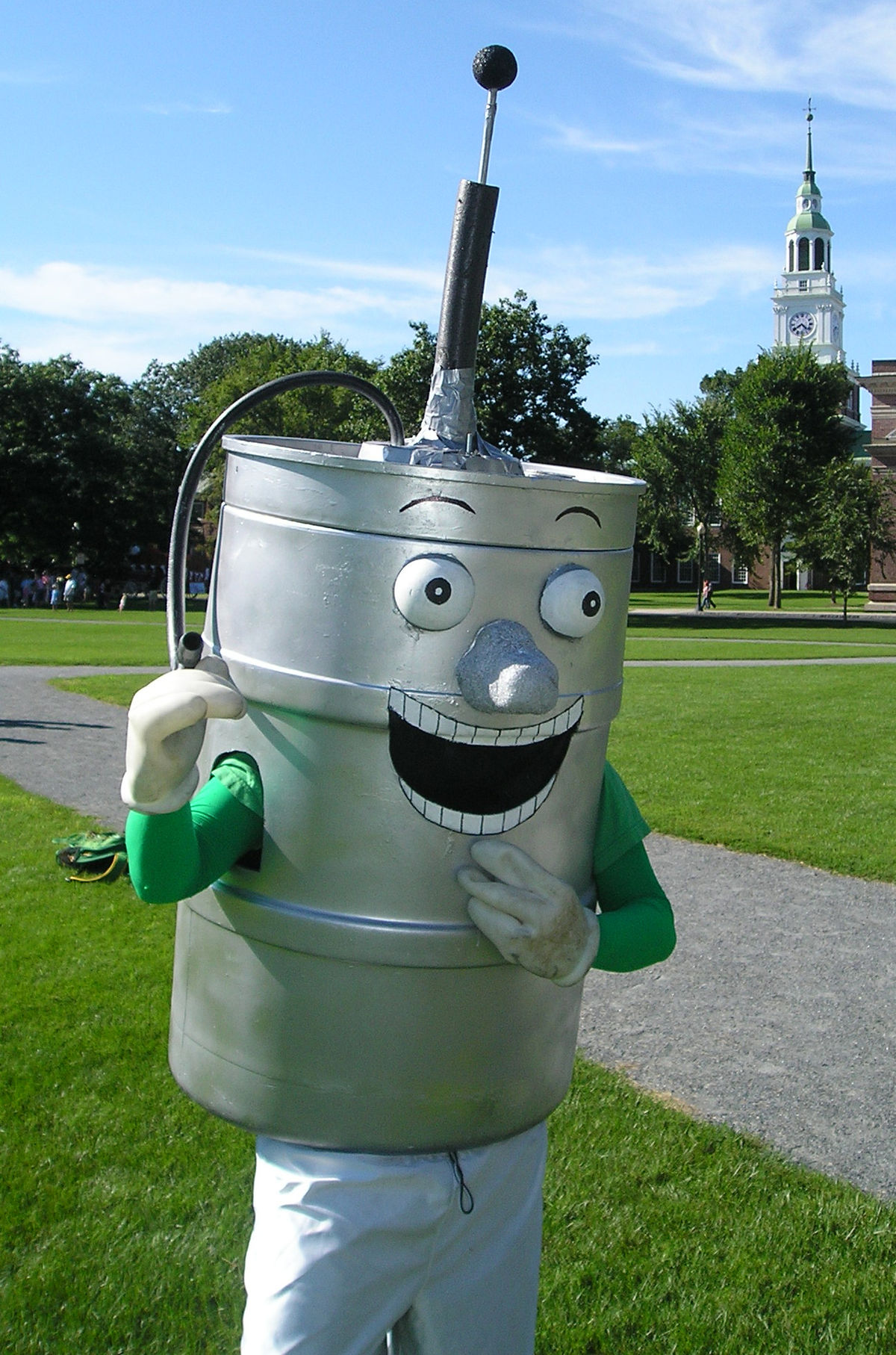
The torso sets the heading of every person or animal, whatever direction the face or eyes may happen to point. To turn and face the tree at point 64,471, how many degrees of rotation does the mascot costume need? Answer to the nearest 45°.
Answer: approximately 135° to its left

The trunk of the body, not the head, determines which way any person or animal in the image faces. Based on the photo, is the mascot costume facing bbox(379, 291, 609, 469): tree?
no

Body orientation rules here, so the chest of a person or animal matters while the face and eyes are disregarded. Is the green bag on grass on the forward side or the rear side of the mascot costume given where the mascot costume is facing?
on the rear side

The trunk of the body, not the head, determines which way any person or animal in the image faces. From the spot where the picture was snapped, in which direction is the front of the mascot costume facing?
facing the viewer and to the right of the viewer

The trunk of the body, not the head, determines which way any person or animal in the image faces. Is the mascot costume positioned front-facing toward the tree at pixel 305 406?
no

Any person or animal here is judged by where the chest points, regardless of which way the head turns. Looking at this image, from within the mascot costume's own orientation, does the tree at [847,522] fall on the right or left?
on its left

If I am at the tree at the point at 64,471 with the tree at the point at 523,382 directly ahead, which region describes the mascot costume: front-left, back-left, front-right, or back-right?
front-right

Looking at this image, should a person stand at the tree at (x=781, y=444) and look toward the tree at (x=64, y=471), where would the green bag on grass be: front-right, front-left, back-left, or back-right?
front-left
